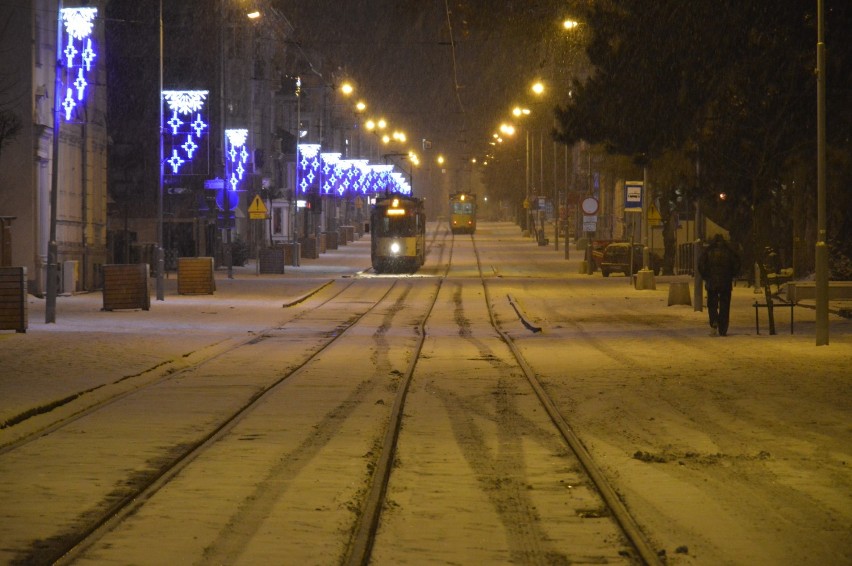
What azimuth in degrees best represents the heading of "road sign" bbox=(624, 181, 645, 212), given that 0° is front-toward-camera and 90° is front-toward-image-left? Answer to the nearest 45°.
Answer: approximately 0°

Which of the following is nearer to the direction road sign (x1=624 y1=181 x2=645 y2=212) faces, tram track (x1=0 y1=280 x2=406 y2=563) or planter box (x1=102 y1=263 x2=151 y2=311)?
the tram track

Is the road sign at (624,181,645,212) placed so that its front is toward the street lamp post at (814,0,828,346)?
yes

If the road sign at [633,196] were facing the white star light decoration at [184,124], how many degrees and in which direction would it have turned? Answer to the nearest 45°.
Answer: approximately 90° to its right

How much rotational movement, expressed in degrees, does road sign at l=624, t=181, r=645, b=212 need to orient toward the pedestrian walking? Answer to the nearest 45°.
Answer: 0° — it already faces them

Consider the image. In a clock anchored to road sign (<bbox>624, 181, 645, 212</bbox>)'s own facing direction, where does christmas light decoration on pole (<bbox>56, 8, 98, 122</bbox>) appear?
The christmas light decoration on pole is roughly at 2 o'clock from the road sign.

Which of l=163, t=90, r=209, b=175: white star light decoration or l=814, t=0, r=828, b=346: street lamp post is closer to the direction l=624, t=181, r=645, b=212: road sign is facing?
the street lamp post

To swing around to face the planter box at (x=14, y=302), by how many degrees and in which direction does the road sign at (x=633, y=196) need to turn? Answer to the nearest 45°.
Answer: approximately 45° to its right
